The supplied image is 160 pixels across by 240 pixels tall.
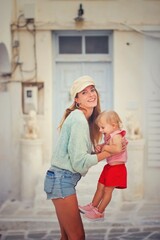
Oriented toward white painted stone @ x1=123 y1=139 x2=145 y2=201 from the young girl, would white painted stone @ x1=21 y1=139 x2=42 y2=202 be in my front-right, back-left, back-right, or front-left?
front-left

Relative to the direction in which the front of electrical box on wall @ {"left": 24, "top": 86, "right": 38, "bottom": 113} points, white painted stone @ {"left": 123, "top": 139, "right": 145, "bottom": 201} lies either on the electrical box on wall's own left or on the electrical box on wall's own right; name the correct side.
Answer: on the electrical box on wall's own left

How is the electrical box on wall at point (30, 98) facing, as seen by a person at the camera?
facing the viewer

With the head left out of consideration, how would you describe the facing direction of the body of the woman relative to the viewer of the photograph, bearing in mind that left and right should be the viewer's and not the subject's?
facing to the right of the viewer

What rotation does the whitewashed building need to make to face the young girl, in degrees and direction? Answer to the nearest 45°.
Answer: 0° — it already faces them

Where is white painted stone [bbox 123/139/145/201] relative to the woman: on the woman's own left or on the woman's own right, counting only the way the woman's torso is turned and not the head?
on the woman's own left

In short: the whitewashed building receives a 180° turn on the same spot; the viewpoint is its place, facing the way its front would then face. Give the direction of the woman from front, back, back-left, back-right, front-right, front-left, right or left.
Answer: back

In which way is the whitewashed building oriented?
toward the camera

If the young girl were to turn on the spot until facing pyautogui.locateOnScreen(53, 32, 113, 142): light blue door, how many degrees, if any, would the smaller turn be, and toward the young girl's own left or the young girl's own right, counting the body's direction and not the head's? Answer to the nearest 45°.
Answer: approximately 90° to the young girl's own right

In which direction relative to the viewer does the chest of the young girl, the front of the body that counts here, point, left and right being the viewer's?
facing to the left of the viewer
